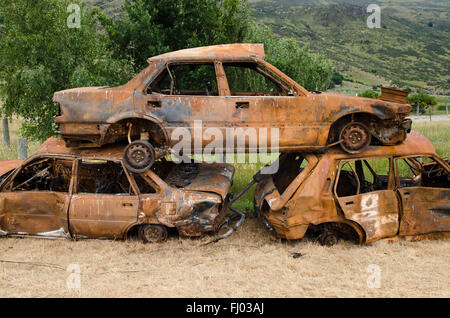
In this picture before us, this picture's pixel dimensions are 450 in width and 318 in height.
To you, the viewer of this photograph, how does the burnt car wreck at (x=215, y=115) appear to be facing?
facing to the right of the viewer

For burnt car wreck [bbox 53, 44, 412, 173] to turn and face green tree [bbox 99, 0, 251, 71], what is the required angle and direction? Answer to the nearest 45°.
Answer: approximately 90° to its left

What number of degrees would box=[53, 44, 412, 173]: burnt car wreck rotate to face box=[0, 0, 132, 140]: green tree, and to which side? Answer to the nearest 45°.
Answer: approximately 135° to its left
